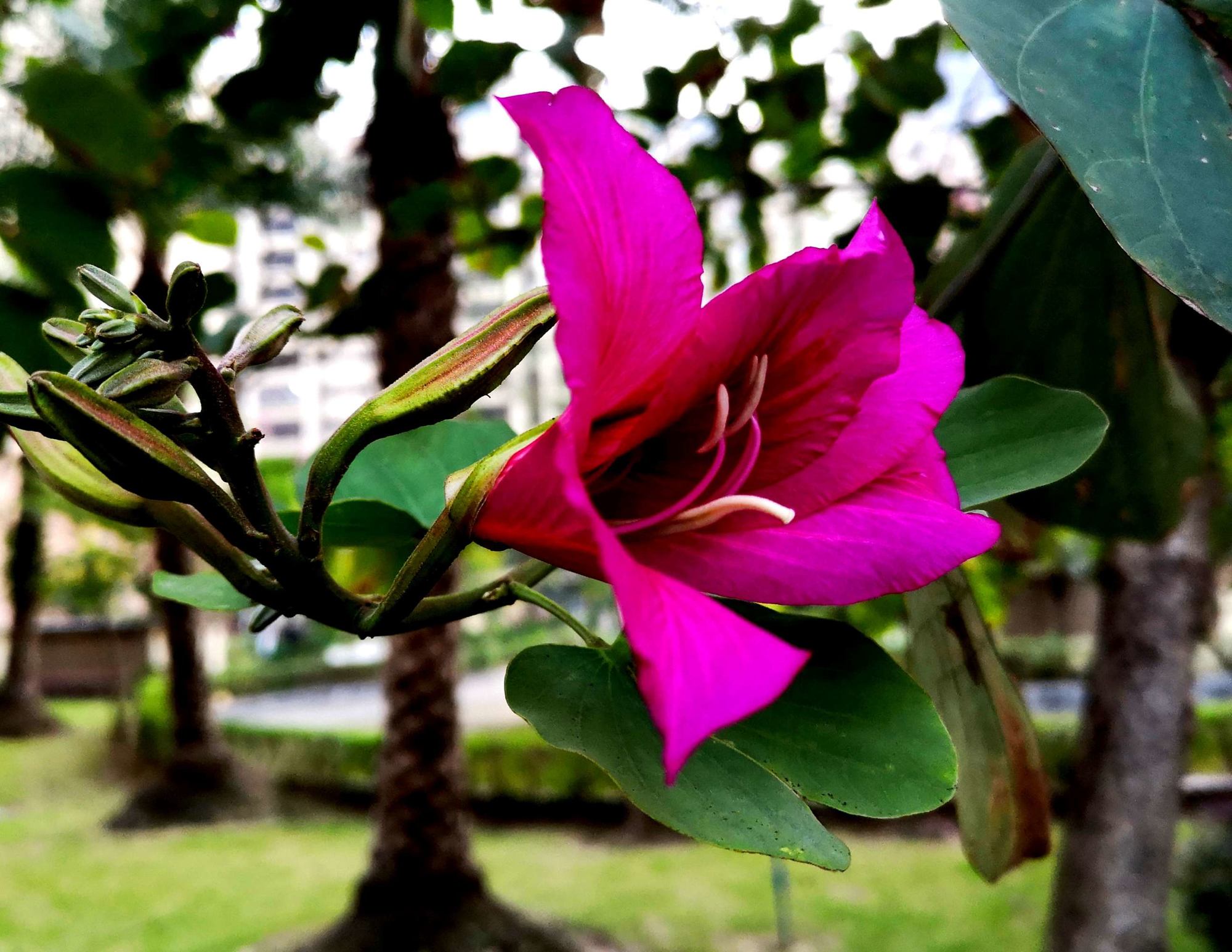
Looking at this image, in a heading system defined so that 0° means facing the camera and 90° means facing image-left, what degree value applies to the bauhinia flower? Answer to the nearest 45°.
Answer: approximately 315°

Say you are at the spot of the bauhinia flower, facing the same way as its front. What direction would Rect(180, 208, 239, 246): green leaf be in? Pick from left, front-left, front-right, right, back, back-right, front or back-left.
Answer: back

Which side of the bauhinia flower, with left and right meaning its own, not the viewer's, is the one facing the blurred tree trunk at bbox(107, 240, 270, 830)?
back

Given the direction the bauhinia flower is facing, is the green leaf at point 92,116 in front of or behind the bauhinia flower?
behind

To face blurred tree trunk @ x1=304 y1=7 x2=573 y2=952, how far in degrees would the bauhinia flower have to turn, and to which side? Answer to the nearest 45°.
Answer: approximately 135° to its left
